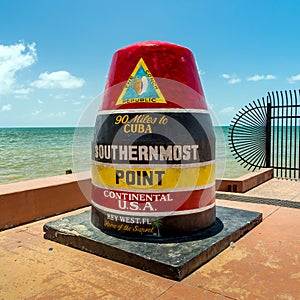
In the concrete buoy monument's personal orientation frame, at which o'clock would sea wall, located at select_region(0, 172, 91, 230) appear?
The sea wall is roughly at 4 o'clock from the concrete buoy monument.

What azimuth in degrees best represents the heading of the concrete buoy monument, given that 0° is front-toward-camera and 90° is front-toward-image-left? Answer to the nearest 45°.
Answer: approximately 0°
